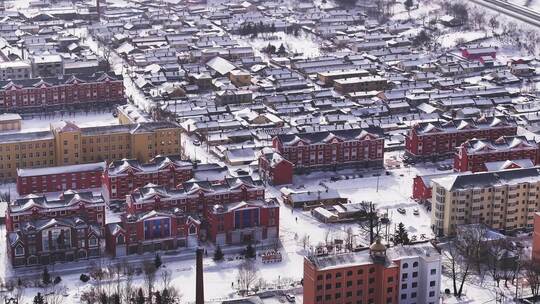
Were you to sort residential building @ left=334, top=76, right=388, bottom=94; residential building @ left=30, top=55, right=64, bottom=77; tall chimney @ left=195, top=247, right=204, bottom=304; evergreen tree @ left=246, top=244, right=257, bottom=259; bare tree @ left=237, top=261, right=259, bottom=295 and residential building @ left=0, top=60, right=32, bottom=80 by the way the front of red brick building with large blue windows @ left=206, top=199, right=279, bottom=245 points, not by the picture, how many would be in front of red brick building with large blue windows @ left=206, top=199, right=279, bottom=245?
3

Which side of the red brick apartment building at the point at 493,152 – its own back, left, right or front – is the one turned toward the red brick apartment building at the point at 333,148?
right

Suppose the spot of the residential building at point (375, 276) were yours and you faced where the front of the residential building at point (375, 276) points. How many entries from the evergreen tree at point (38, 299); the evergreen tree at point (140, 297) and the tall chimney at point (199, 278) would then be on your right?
3

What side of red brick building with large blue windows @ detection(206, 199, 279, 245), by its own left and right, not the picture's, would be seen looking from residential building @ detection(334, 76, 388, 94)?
back

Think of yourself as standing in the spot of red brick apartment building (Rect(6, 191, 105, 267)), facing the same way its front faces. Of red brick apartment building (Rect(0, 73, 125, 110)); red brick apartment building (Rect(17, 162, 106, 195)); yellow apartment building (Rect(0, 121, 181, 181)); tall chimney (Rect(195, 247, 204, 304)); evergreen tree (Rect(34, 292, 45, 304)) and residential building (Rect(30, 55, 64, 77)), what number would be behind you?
4

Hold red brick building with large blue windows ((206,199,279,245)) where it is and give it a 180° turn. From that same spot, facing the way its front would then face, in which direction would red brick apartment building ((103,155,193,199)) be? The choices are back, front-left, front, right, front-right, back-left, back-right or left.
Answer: front-left

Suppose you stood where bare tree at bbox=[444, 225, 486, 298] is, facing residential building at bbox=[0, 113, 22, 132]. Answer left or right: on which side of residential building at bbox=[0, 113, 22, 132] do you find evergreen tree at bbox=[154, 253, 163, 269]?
left
